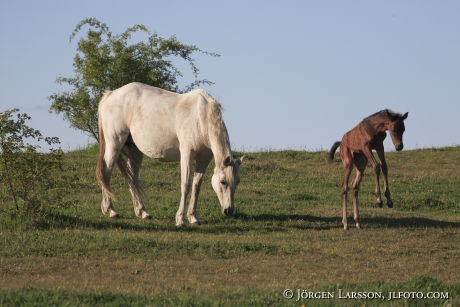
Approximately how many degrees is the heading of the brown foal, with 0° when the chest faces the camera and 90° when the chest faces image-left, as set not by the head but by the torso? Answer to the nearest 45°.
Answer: approximately 315°

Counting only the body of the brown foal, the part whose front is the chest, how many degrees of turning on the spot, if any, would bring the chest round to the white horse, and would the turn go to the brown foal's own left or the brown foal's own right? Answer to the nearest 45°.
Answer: approximately 135° to the brown foal's own right

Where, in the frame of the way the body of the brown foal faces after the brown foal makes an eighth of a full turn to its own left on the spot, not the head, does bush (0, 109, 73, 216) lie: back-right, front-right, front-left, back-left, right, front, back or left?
back
